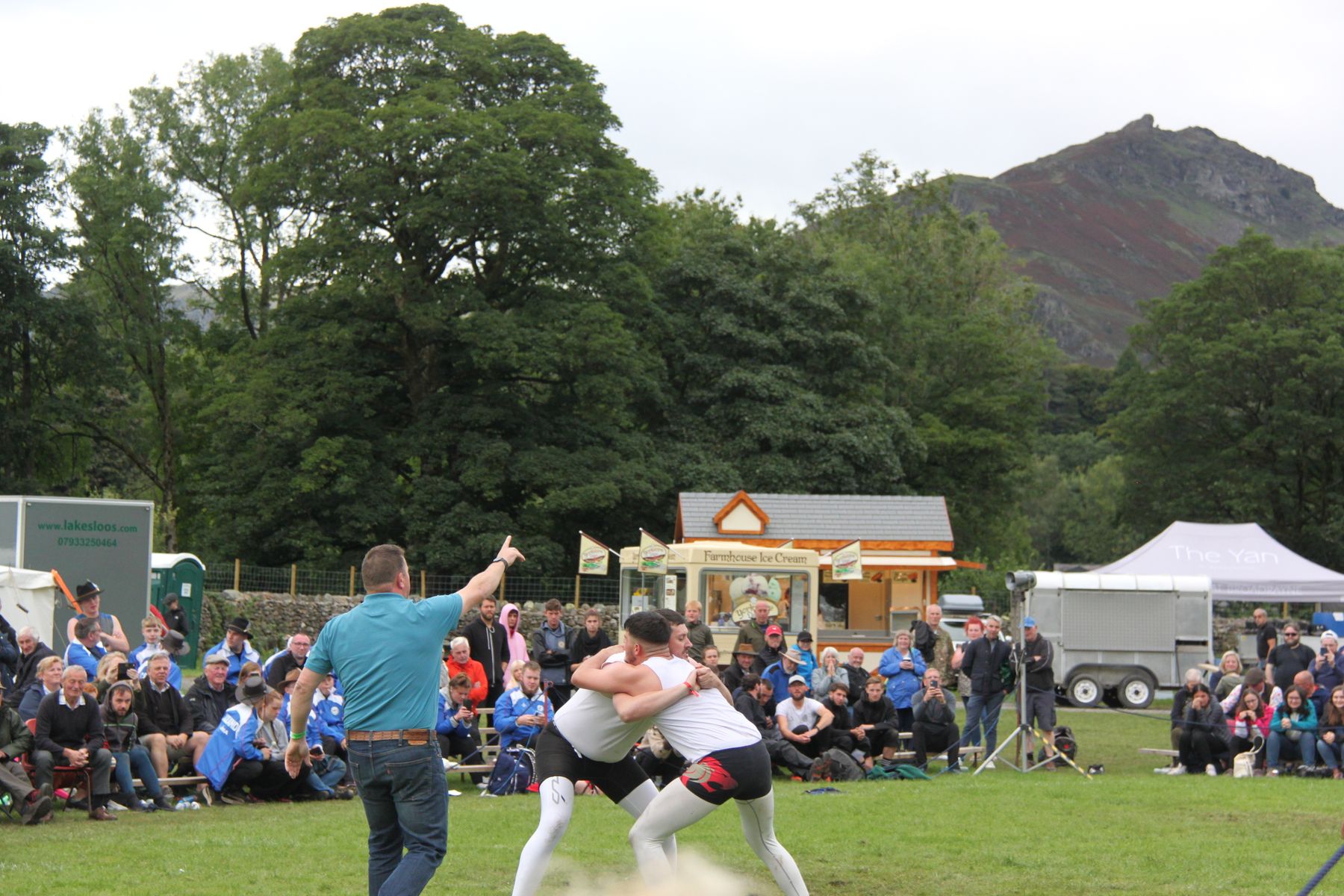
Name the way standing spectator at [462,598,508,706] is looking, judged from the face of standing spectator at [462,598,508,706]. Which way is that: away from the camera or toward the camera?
toward the camera

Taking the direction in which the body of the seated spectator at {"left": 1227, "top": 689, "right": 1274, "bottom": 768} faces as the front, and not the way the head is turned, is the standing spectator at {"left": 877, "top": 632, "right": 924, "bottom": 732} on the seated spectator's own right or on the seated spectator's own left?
on the seated spectator's own right

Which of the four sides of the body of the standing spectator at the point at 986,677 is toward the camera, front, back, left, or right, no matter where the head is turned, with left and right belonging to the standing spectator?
front

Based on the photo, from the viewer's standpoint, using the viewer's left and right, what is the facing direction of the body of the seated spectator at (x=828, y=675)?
facing the viewer

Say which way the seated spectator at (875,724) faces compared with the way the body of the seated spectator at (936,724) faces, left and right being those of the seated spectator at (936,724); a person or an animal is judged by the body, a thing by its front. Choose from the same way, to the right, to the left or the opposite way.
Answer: the same way

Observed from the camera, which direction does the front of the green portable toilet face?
facing the viewer and to the right of the viewer

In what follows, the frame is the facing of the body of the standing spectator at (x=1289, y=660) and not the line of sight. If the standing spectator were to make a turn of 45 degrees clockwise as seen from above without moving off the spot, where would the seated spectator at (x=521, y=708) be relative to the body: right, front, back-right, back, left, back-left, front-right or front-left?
front

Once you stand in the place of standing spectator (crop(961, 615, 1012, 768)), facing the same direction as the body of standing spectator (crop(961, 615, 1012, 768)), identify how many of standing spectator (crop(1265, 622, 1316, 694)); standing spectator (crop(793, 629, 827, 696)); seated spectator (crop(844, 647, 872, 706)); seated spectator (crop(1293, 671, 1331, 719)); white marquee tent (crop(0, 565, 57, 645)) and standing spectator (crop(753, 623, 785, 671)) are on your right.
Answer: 4

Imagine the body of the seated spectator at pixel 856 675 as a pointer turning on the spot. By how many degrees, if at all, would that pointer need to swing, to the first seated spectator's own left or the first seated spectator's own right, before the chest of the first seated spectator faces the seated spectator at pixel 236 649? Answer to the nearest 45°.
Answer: approximately 45° to the first seated spectator's own right

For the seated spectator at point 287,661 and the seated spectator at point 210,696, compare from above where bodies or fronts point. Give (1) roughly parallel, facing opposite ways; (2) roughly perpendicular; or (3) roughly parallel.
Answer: roughly parallel

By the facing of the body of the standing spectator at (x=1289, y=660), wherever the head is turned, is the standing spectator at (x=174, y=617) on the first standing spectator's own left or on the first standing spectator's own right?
on the first standing spectator's own right

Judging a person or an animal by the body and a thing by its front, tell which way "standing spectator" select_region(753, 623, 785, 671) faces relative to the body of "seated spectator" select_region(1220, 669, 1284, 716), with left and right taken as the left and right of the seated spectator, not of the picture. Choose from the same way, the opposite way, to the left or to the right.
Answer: the same way

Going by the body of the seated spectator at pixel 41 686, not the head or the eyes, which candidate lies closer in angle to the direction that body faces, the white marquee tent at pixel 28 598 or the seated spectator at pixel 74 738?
the seated spectator

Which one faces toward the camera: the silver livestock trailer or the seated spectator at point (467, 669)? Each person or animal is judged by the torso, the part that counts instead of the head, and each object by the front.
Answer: the seated spectator

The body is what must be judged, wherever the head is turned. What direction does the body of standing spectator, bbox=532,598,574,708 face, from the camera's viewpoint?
toward the camera
